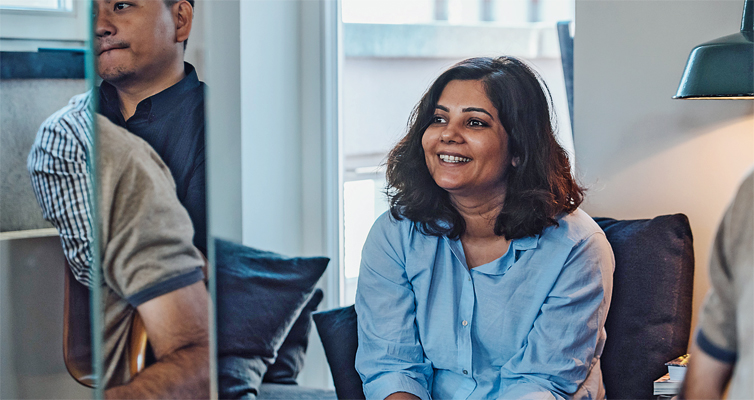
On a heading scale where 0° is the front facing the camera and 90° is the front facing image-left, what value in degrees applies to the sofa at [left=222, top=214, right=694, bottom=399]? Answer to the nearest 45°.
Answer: approximately 0°
